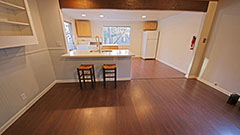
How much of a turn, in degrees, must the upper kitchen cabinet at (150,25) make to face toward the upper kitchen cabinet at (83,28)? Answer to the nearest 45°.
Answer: approximately 45° to its right

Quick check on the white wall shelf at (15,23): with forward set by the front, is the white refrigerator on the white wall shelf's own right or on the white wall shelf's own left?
on the white wall shelf's own left

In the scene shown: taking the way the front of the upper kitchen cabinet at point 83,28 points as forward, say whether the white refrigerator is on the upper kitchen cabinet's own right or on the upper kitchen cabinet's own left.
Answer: on the upper kitchen cabinet's own left

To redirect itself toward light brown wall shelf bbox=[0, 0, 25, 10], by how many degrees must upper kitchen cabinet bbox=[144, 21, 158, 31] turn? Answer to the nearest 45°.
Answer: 0° — it already faces it

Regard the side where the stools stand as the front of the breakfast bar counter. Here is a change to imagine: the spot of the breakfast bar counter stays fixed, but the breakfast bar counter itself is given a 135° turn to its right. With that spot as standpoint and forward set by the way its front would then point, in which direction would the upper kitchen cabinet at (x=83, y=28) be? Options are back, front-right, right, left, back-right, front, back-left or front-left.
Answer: front-right

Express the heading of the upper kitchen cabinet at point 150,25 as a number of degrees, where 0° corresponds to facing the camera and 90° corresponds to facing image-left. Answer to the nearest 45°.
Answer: approximately 0°

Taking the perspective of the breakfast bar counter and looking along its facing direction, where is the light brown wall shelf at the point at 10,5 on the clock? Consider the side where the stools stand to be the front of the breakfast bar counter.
The light brown wall shelf is roughly at 2 o'clock from the breakfast bar counter.

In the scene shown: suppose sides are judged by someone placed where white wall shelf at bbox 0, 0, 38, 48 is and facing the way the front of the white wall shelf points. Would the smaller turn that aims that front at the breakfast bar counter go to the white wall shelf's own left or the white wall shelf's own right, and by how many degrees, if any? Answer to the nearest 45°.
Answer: approximately 45° to the white wall shelf's own left

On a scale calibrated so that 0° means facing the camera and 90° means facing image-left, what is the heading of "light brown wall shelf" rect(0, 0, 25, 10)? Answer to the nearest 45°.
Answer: approximately 315°

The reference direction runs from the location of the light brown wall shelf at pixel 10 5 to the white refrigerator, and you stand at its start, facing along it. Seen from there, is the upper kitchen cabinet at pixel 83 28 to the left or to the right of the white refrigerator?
left

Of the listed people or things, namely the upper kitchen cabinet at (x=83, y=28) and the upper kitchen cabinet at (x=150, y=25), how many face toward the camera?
2

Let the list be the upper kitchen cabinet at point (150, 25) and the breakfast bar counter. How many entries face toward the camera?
2

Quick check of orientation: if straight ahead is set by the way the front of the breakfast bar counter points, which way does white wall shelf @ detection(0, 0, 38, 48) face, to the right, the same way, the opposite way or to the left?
to the left

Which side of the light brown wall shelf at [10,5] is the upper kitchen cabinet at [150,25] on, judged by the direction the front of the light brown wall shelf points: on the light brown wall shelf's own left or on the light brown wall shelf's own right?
on the light brown wall shelf's own left
